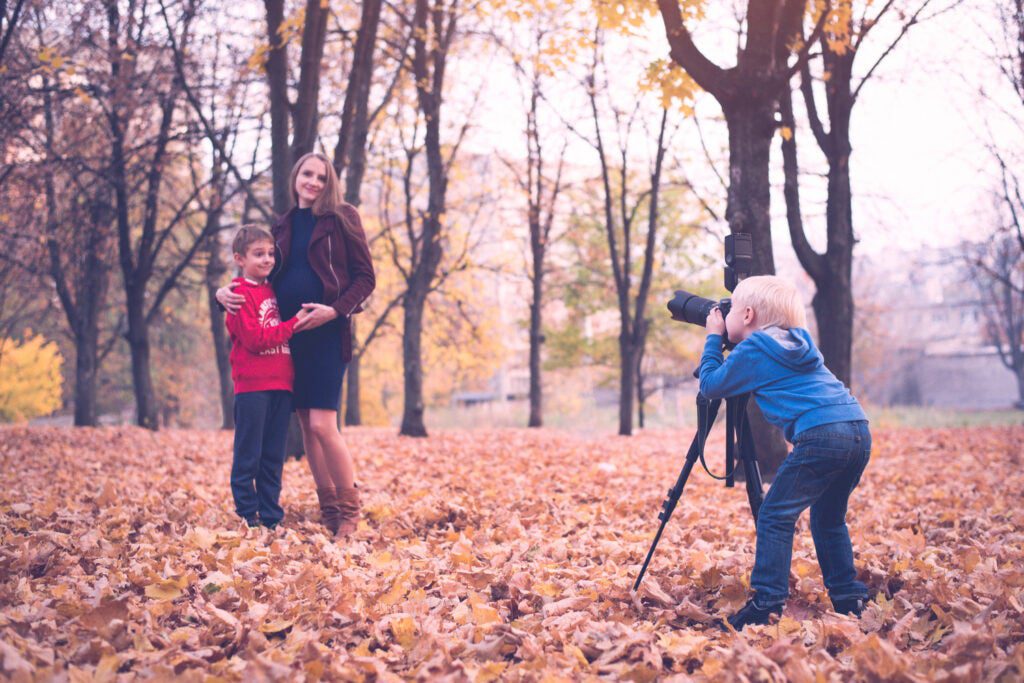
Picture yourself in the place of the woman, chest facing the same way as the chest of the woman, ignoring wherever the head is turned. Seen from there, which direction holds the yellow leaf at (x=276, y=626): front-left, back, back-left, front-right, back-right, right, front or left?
front-left

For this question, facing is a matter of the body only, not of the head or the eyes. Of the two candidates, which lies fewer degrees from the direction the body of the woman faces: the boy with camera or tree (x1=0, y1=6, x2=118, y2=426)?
the boy with camera

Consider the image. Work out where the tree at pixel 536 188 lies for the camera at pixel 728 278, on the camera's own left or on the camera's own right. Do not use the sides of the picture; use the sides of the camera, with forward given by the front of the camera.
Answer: on the camera's own right

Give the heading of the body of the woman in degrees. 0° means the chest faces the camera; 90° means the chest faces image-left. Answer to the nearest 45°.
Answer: approximately 45°

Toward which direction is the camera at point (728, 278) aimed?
to the viewer's left

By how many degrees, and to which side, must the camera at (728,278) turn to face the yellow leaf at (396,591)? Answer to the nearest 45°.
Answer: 0° — it already faces it

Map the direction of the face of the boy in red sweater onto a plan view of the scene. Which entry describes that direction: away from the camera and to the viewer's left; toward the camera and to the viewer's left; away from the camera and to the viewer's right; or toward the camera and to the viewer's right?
toward the camera and to the viewer's right

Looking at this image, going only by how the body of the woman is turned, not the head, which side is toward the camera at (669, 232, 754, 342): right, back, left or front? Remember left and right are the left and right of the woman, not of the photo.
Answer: left

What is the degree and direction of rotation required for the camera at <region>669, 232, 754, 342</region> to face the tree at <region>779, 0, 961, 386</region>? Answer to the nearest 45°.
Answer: approximately 90° to its right

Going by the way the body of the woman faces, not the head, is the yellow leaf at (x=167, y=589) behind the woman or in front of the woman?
in front

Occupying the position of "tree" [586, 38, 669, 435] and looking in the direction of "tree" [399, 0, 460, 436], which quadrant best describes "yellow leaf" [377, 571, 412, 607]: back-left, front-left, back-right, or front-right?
front-left

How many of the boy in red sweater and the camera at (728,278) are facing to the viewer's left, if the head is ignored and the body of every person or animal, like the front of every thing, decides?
1
